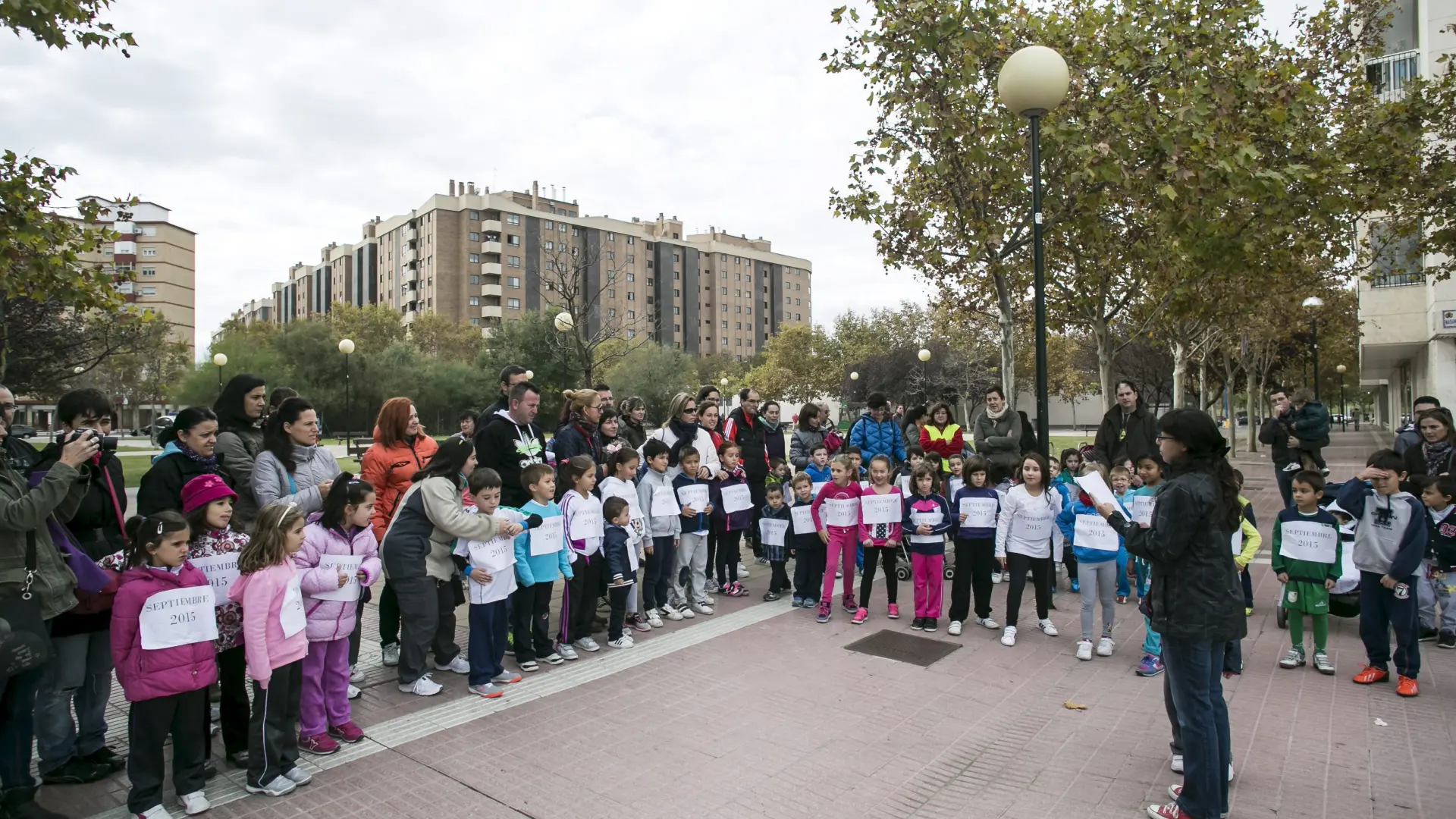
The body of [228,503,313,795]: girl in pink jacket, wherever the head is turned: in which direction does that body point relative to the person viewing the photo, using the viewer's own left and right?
facing to the right of the viewer

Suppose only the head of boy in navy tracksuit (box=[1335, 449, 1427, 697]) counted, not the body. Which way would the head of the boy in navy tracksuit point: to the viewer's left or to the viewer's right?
to the viewer's left

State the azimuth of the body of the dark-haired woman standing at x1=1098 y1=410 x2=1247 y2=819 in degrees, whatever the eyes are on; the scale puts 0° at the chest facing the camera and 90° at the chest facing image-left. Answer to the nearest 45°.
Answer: approximately 90°

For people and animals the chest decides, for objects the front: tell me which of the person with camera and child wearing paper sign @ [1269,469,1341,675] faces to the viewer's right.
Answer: the person with camera

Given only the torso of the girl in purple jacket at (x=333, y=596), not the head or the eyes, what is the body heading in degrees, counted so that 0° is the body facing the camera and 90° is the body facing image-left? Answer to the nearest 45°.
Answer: approximately 315°

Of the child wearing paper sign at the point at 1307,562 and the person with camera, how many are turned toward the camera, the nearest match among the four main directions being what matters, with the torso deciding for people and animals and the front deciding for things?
1

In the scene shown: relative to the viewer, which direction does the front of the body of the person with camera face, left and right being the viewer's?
facing to the right of the viewer

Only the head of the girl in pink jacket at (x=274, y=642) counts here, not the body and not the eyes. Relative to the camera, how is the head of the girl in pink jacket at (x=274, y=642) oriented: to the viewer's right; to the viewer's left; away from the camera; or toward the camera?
to the viewer's right

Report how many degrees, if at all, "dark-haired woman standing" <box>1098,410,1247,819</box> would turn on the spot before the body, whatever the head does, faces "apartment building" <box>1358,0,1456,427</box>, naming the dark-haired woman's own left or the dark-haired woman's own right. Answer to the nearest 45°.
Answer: approximately 90° to the dark-haired woman's own right

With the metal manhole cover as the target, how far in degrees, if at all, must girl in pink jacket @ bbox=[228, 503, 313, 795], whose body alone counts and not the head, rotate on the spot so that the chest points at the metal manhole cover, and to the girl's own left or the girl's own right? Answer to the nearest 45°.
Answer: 0° — they already face it
